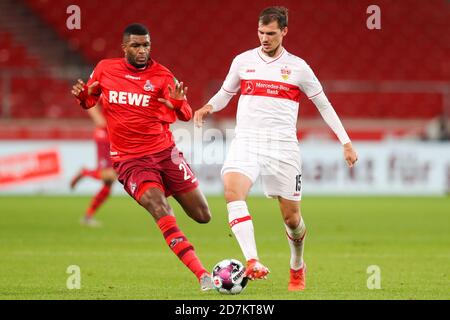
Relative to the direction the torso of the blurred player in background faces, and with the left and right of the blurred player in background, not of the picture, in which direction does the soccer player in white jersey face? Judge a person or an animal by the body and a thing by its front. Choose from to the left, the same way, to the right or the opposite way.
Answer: to the right

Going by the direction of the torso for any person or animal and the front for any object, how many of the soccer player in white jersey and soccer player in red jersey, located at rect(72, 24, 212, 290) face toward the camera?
2

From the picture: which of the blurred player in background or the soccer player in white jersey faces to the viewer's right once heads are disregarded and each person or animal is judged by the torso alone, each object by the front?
the blurred player in background

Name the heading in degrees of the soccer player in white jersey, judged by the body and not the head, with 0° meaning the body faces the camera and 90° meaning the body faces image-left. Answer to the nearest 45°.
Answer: approximately 0°

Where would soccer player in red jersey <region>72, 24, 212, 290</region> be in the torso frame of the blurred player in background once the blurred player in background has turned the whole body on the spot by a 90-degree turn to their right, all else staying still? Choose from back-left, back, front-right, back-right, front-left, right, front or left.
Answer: front

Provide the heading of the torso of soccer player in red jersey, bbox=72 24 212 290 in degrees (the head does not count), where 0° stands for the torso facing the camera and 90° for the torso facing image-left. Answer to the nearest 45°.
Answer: approximately 0°

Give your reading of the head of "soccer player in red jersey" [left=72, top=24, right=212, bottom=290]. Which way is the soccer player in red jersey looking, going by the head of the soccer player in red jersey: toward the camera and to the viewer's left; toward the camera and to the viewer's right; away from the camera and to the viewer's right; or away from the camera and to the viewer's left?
toward the camera and to the viewer's right

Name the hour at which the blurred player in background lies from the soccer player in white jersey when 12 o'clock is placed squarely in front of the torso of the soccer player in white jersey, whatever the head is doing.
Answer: The blurred player in background is roughly at 5 o'clock from the soccer player in white jersey.

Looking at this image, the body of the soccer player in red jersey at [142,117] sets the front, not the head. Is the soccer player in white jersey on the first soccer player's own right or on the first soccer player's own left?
on the first soccer player's own left

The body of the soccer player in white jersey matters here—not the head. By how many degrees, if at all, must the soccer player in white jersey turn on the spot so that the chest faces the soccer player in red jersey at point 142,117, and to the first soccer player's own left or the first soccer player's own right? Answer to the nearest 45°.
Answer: approximately 90° to the first soccer player's own right
